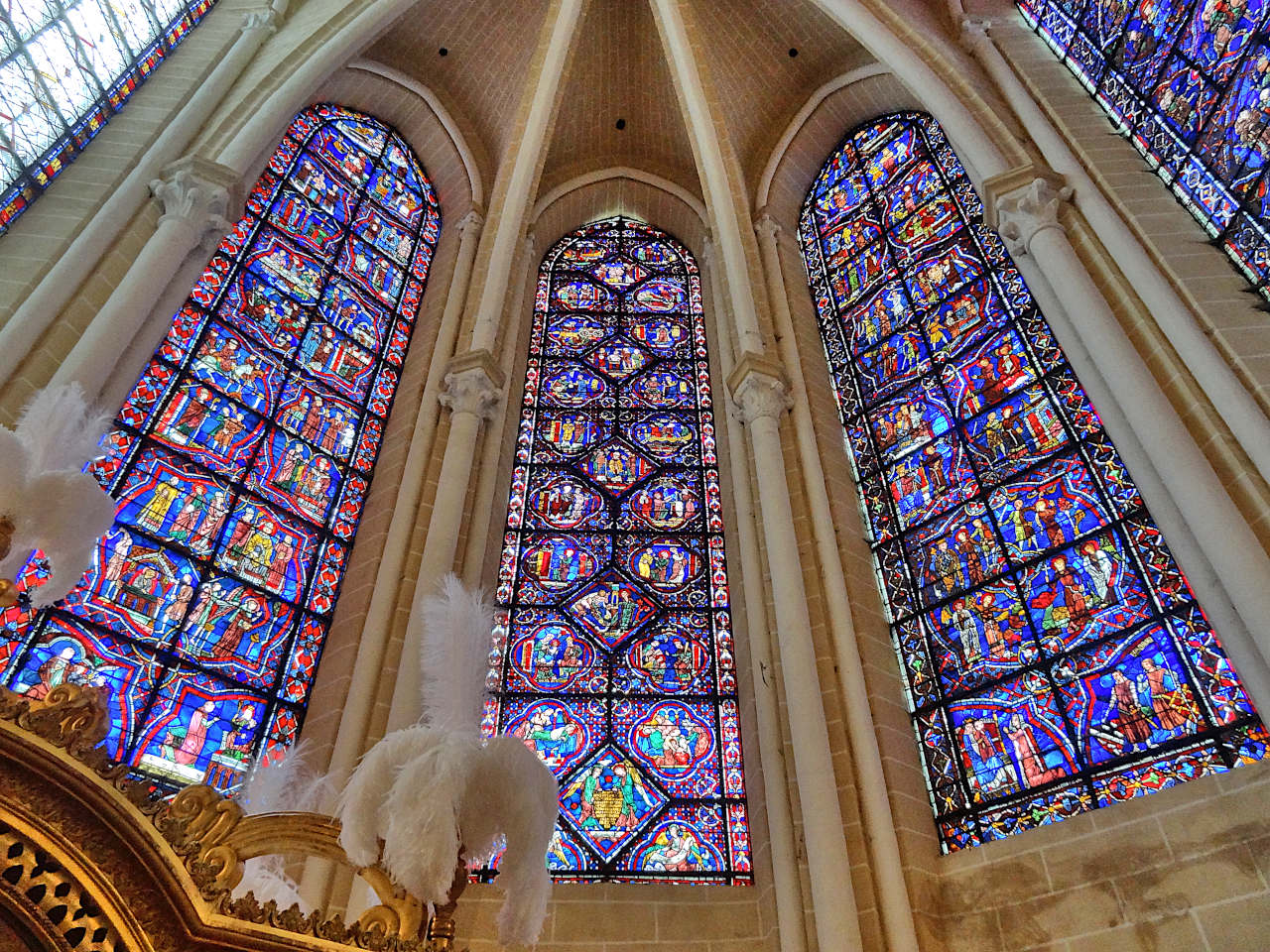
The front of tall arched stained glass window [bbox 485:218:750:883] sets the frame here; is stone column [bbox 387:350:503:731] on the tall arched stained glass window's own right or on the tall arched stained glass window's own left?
on the tall arched stained glass window's own right

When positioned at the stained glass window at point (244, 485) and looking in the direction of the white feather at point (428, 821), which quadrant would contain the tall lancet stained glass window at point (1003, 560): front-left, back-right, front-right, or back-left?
front-left

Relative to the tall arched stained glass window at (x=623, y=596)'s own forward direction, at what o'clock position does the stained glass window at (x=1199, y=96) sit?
The stained glass window is roughly at 10 o'clock from the tall arched stained glass window.

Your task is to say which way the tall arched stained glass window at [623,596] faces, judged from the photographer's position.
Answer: facing the viewer

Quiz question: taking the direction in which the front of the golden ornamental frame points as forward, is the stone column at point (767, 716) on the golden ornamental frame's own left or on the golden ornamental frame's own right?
on the golden ornamental frame's own left

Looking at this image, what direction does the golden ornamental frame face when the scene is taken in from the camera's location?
facing the viewer and to the right of the viewer

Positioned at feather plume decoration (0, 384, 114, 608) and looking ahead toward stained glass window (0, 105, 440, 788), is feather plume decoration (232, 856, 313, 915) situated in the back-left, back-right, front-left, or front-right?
front-right

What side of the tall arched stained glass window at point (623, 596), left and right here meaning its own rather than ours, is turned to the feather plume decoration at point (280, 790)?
front

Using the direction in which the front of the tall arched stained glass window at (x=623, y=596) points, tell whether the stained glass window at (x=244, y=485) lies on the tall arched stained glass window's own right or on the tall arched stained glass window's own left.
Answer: on the tall arched stained glass window's own right

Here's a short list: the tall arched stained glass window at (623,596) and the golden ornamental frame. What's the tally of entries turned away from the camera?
0

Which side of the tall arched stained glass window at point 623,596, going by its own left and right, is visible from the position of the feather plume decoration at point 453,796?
front

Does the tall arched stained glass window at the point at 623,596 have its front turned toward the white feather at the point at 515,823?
yes
